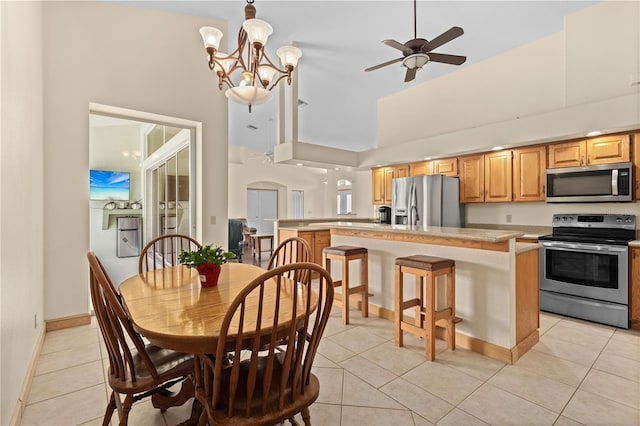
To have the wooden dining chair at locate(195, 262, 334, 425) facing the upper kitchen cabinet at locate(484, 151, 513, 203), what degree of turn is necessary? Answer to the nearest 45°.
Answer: approximately 90° to its right

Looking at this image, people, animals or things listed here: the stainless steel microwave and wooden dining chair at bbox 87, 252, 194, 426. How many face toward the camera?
1

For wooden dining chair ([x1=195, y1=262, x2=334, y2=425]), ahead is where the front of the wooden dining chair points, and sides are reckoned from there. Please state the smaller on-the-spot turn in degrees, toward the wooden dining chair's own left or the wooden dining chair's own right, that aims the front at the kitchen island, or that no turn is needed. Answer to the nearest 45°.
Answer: approximately 90° to the wooden dining chair's own right

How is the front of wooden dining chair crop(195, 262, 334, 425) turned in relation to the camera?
facing away from the viewer and to the left of the viewer

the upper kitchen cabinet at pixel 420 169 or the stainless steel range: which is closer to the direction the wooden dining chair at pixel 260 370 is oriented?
the upper kitchen cabinet

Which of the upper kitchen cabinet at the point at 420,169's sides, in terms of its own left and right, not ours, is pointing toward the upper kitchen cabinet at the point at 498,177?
left
